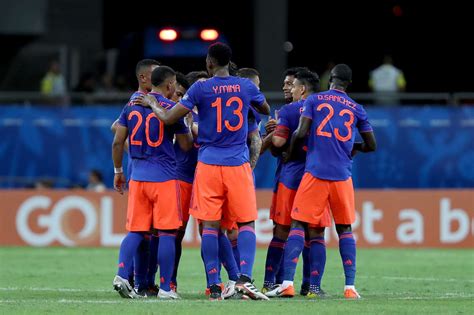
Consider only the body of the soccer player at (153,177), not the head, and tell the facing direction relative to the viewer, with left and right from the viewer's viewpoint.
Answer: facing away from the viewer and to the right of the viewer

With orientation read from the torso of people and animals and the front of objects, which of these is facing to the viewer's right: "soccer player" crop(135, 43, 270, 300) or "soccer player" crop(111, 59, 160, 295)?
"soccer player" crop(111, 59, 160, 295)

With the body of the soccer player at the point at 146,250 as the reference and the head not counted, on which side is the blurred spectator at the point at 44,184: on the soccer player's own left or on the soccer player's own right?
on the soccer player's own left

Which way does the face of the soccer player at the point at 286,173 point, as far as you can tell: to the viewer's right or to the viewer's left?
to the viewer's left

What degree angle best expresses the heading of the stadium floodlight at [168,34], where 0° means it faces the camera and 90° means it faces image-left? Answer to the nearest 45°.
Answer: approximately 0°

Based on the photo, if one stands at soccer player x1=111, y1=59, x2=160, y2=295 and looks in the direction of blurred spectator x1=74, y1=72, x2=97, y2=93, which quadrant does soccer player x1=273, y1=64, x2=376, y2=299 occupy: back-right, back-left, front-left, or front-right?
back-right

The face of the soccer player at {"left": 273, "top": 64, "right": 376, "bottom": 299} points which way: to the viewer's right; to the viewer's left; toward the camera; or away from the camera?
away from the camera

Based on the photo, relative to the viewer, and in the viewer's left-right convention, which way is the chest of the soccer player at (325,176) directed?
facing away from the viewer

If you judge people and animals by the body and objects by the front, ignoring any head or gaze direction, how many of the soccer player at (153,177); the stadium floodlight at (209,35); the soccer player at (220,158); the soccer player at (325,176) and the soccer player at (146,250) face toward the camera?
1

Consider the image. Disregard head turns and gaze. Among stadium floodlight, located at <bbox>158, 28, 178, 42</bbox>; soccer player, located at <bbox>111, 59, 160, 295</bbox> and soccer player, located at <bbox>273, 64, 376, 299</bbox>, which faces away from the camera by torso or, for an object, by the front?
soccer player, located at <bbox>273, 64, 376, 299</bbox>

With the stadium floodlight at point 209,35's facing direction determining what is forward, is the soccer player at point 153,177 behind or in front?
in front

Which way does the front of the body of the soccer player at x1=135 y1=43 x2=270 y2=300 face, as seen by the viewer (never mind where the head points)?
away from the camera

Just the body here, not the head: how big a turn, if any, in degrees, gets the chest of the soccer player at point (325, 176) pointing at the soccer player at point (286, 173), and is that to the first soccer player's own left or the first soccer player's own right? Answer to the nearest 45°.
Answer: approximately 45° to the first soccer player's own left
